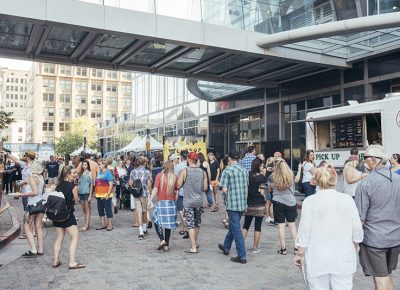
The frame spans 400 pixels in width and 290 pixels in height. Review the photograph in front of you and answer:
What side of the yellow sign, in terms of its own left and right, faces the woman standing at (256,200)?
front

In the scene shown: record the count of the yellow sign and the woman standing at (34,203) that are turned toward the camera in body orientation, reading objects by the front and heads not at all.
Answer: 1

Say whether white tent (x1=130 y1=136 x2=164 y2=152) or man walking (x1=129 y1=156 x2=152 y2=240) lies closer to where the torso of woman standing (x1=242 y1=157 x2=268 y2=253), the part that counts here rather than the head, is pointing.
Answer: the white tent

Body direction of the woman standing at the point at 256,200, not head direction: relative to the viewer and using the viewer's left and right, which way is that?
facing away from the viewer and to the right of the viewer

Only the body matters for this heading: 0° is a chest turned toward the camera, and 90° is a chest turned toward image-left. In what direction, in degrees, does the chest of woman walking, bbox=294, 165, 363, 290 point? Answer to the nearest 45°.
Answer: approximately 180°

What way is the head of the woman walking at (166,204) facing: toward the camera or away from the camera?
away from the camera
